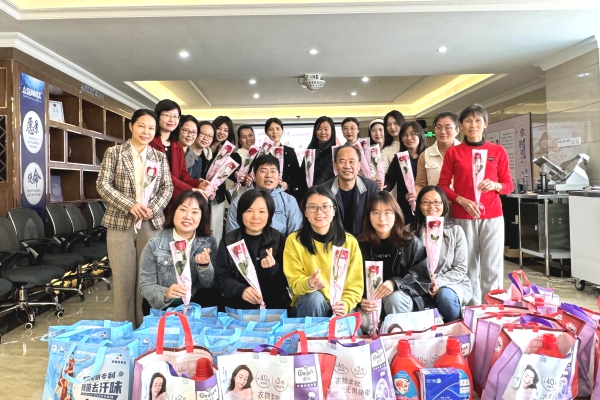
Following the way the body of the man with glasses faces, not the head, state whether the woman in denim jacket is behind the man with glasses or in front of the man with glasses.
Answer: in front

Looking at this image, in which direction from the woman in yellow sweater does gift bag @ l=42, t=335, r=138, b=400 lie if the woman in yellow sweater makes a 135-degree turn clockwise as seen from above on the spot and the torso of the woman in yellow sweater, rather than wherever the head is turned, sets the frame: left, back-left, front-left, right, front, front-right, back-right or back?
left

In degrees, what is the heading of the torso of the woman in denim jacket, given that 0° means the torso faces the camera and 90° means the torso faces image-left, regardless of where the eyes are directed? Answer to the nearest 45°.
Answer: approximately 0°

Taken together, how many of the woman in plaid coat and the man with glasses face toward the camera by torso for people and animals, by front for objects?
2

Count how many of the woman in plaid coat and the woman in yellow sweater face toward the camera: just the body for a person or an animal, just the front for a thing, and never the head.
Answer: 2

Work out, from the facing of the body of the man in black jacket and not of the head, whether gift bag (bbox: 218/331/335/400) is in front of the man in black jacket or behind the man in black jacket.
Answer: in front

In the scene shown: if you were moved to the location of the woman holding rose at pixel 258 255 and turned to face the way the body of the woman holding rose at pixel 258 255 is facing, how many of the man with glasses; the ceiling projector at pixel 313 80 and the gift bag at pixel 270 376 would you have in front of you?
1

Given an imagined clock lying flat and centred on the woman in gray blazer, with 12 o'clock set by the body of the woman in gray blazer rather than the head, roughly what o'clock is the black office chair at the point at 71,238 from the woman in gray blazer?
The black office chair is roughly at 2 o'clock from the woman in gray blazer.

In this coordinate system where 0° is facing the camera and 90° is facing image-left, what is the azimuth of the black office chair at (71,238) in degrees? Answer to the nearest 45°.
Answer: approximately 315°

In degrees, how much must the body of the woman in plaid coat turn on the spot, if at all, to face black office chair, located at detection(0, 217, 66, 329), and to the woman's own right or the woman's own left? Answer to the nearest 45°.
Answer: approximately 135° to the woman's own right

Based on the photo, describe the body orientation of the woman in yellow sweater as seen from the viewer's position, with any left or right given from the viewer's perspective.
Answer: facing the viewer

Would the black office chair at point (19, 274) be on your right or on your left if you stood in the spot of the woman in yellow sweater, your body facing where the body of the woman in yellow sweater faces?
on your right

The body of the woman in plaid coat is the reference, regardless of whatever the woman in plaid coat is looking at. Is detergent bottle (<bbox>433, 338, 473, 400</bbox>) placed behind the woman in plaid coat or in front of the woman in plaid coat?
in front

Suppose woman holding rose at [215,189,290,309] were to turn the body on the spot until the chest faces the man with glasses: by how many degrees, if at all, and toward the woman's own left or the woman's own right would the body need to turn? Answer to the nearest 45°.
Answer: approximately 180°
